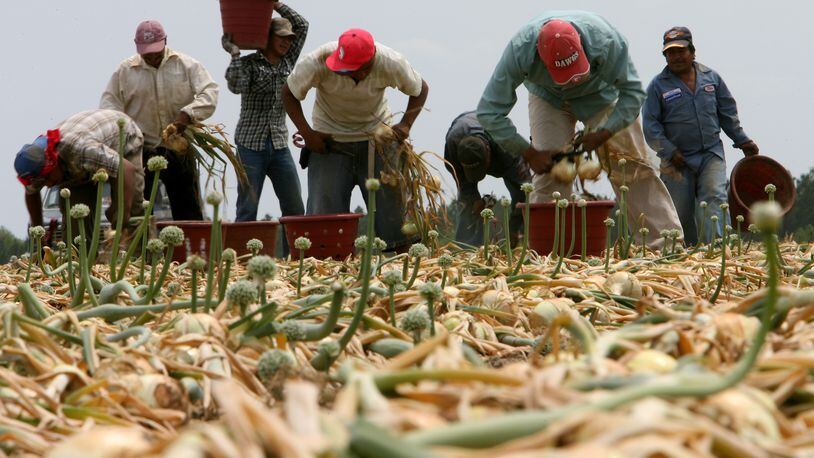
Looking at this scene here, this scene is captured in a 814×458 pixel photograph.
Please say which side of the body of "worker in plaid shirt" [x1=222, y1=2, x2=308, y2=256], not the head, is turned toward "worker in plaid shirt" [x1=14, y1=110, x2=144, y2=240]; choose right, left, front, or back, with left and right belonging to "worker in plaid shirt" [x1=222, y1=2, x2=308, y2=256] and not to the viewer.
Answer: right

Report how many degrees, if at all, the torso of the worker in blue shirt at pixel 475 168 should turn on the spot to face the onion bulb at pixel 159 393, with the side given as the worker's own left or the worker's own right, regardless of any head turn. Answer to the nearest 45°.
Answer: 0° — they already face it

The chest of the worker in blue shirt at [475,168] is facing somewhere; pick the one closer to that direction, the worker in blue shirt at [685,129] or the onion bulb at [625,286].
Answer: the onion bulb

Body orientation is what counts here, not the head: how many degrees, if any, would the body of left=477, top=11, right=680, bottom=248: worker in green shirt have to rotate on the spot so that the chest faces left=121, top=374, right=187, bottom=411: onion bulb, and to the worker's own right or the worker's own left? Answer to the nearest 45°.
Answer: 0° — they already face it
